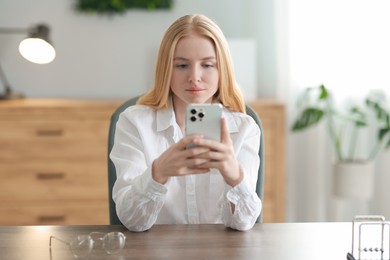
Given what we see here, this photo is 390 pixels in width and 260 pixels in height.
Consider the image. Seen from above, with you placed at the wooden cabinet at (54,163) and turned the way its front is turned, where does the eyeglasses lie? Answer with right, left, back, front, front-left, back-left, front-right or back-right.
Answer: front

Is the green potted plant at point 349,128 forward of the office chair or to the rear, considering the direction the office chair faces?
to the rear

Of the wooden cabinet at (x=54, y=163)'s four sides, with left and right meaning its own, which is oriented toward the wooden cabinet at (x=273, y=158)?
left

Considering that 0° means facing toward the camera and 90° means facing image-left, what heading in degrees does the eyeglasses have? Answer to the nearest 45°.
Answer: approximately 315°

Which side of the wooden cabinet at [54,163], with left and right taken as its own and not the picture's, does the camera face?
front

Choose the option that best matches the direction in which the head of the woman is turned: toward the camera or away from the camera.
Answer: toward the camera

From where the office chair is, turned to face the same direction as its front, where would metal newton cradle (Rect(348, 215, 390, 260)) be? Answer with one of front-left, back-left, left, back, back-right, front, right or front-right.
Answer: front-left

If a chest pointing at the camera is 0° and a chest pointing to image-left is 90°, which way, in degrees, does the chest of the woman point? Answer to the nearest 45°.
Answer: approximately 0°

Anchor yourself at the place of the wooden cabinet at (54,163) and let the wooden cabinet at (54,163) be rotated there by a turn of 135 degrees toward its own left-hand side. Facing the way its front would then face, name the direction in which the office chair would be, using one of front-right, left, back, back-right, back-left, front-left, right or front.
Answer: back-right

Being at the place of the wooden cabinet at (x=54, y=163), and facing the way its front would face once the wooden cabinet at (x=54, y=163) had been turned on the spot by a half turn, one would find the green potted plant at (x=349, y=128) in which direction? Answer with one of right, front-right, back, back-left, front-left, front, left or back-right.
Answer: right
